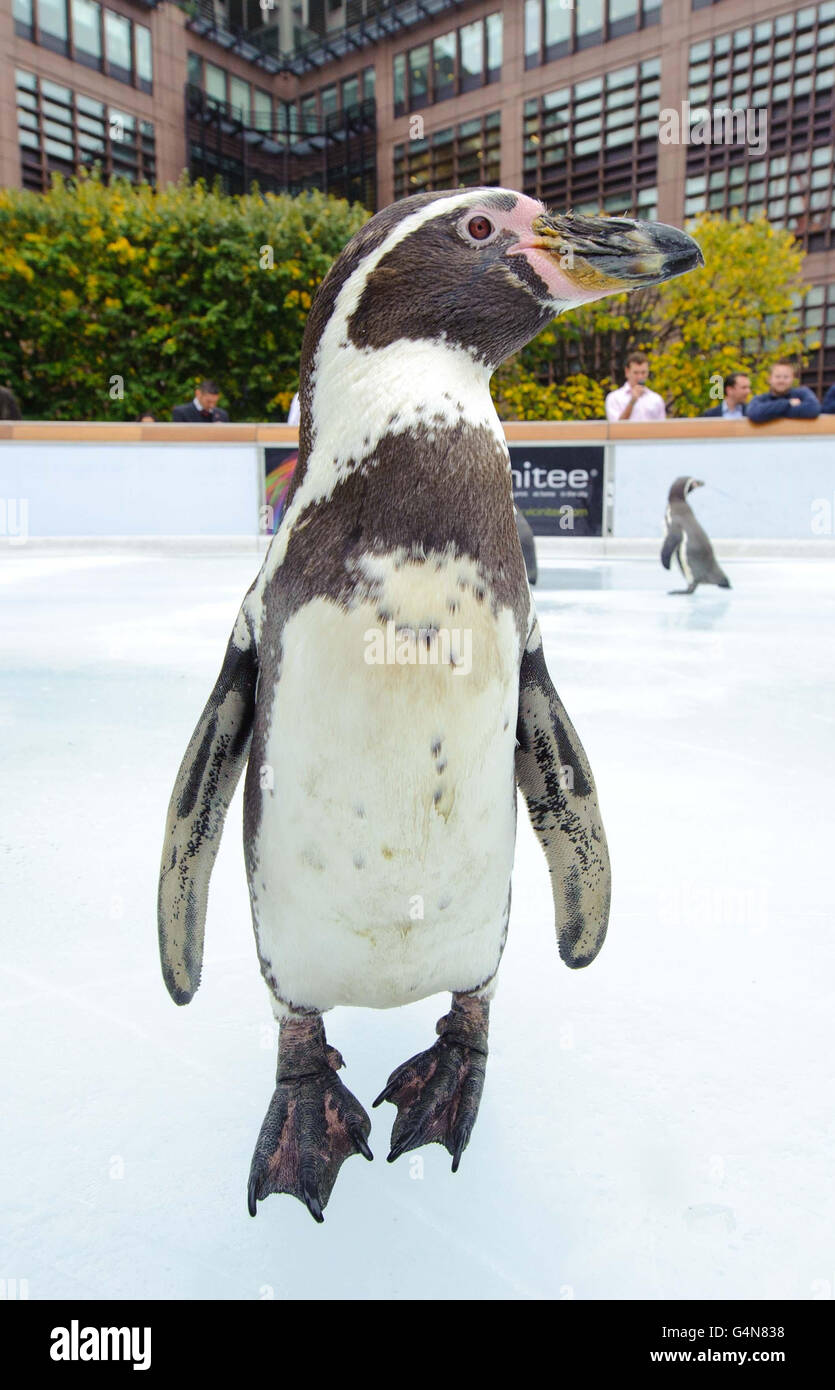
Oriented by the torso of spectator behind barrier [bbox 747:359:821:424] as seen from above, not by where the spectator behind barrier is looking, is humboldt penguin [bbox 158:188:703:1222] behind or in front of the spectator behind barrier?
in front

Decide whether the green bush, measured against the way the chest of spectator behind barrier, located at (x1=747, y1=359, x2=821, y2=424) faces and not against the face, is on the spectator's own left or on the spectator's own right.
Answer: on the spectator's own right

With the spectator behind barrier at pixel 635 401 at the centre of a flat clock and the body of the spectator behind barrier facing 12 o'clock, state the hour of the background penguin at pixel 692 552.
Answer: The background penguin is roughly at 12 o'clock from the spectator behind barrier.

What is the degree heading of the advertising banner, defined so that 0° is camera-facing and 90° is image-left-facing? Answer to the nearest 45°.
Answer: approximately 0°

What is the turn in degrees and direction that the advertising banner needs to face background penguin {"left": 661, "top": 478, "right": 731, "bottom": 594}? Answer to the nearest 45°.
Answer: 0° — it already faces it

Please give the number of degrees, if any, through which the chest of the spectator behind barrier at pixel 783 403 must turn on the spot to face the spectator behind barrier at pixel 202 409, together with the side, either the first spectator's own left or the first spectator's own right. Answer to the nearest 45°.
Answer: approximately 90° to the first spectator's own right

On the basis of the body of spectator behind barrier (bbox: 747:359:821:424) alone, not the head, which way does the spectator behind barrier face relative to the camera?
toward the camera

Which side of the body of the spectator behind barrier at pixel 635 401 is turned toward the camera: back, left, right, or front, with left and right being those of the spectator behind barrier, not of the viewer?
front

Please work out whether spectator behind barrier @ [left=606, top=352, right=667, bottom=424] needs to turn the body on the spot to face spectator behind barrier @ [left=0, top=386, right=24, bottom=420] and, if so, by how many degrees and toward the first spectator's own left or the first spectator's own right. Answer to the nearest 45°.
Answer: approximately 90° to the first spectator's own right

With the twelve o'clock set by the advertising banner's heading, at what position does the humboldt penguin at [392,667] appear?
The humboldt penguin is roughly at 12 o'clock from the advertising banner.

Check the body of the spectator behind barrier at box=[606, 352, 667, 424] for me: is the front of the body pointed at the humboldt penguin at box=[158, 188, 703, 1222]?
yes

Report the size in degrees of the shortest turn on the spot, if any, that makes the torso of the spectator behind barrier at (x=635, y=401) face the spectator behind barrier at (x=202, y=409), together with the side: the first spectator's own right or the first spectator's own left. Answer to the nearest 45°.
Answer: approximately 90° to the first spectator's own right
